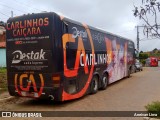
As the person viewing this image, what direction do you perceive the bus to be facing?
facing away from the viewer and to the right of the viewer
